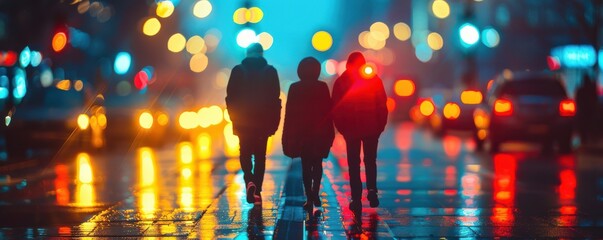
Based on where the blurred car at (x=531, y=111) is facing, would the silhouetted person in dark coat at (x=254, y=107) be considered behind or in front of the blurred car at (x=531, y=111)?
behind

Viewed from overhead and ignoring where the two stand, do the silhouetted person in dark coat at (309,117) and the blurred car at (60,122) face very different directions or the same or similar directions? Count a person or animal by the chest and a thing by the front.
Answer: very different directions

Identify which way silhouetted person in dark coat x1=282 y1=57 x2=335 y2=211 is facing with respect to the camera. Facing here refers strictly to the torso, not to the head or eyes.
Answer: away from the camera

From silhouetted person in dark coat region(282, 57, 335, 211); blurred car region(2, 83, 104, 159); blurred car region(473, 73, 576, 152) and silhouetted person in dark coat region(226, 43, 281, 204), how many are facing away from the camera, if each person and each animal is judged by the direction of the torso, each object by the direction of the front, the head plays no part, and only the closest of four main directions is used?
3

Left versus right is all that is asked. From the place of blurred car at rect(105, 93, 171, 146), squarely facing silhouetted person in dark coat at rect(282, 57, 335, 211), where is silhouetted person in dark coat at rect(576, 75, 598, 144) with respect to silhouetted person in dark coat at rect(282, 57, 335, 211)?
left

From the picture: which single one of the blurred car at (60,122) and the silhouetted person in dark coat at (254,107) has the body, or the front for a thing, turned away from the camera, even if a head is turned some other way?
the silhouetted person in dark coat

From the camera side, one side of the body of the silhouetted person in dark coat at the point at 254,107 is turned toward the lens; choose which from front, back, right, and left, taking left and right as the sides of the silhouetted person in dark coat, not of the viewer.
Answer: back

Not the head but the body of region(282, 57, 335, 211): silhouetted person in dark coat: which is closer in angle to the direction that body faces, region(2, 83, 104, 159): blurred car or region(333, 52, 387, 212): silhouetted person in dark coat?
the blurred car

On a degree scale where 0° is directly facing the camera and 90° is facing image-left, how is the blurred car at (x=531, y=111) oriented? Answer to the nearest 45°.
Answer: approximately 180°

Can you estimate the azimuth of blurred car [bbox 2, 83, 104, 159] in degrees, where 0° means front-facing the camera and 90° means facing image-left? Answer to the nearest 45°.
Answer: approximately 0°
